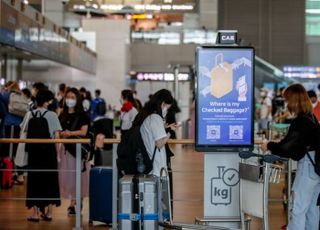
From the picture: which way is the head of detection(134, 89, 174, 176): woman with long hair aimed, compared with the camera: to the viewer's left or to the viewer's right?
to the viewer's right

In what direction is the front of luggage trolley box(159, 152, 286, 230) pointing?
to the viewer's left

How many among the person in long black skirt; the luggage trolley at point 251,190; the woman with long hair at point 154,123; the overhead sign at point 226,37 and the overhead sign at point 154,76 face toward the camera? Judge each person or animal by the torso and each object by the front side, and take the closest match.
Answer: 2

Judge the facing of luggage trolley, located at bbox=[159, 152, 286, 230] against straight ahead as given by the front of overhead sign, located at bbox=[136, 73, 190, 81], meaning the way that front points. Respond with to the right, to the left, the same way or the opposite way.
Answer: to the right

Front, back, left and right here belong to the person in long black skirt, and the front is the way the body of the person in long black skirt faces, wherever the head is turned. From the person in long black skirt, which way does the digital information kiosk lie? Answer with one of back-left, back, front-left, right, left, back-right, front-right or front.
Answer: back-right

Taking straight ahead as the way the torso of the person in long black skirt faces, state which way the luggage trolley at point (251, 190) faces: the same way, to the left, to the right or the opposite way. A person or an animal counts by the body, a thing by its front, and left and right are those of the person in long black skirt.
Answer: to the left

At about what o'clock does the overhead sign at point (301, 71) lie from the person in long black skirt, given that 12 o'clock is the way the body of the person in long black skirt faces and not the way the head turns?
The overhead sign is roughly at 1 o'clock from the person in long black skirt.

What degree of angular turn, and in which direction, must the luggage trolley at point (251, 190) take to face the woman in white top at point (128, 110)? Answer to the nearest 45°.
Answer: approximately 90° to its right

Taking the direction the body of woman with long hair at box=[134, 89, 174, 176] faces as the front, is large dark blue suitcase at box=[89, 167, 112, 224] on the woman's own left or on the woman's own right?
on the woman's own left

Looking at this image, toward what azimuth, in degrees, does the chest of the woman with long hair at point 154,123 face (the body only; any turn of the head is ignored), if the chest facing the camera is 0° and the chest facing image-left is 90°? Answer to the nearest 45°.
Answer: approximately 270°

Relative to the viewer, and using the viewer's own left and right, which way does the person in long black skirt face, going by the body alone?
facing away from the viewer
